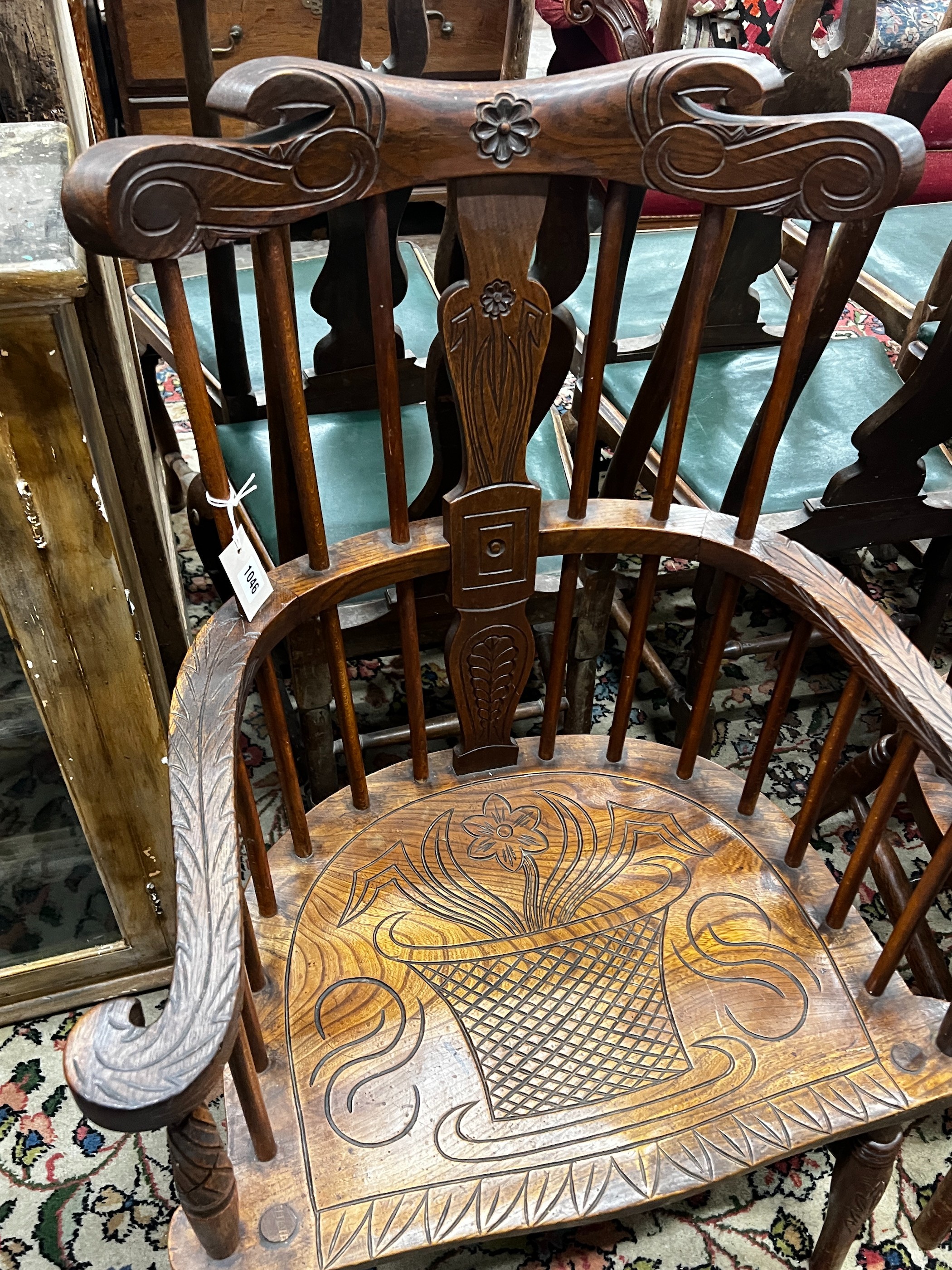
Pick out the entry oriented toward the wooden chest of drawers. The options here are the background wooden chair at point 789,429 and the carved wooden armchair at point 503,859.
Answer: the background wooden chair

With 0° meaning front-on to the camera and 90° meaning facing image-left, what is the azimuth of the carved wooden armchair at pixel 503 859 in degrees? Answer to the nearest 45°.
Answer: approximately 0°

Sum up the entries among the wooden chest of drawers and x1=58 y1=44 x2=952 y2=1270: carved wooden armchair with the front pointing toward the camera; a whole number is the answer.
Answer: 2

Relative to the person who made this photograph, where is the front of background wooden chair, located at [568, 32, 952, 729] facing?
facing away from the viewer and to the left of the viewer

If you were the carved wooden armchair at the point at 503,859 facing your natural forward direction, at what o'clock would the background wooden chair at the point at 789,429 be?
The background wooden chair is roughly at 7 o'clock from the carved wooden armchair.

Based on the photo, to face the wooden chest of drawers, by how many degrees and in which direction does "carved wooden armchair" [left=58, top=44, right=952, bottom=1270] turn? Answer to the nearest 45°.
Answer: approximately 180°

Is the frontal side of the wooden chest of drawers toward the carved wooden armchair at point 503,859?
yes

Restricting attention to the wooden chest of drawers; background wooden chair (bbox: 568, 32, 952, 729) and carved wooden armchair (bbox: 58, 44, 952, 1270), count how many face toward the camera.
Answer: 2

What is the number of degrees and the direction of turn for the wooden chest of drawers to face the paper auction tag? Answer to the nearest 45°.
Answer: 0° — it already faces it

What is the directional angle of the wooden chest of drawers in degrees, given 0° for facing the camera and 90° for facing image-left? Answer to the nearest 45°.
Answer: approximately 0°
